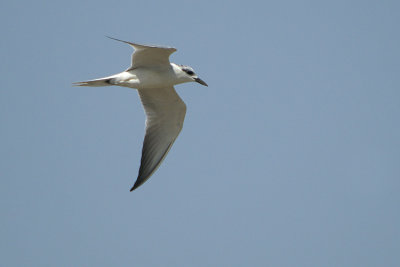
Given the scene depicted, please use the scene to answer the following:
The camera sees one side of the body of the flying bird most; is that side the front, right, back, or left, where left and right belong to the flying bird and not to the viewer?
right
